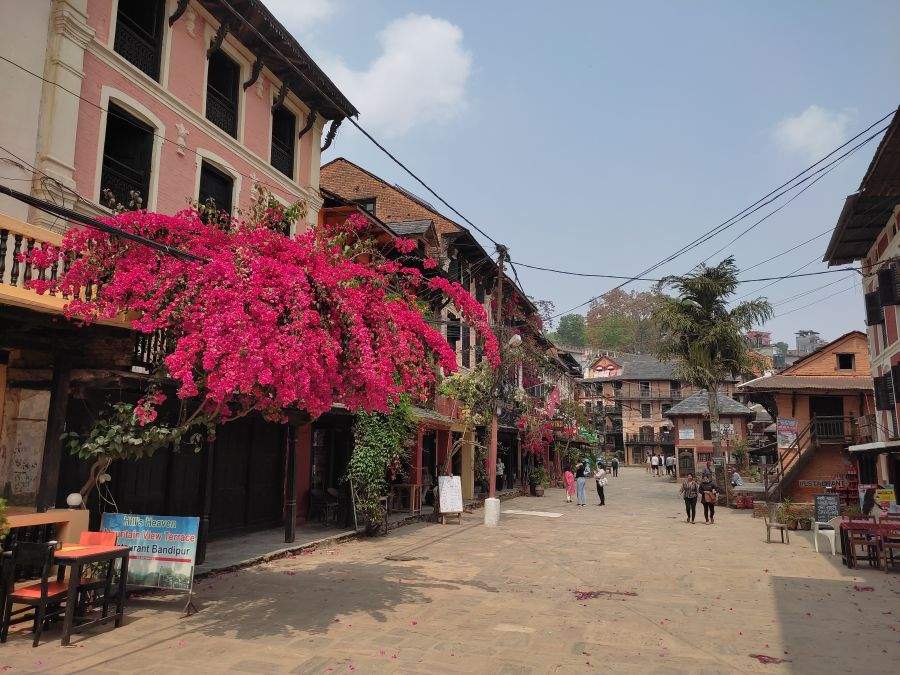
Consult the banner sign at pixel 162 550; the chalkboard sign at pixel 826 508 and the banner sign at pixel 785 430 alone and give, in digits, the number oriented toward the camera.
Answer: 3

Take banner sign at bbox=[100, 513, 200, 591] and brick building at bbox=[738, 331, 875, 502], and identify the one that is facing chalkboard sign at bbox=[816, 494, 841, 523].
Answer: the brick building

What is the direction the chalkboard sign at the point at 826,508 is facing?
toward the camera

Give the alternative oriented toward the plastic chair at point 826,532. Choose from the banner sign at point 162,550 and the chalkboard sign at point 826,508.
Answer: the chalkboard sign

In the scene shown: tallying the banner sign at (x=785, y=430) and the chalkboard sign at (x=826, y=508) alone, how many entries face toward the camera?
2

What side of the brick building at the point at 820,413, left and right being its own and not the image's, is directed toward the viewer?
front

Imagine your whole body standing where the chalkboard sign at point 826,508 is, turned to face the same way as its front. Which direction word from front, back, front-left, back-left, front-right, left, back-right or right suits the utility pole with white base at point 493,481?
right

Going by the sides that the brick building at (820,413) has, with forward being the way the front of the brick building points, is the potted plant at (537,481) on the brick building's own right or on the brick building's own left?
on the brick building's own right

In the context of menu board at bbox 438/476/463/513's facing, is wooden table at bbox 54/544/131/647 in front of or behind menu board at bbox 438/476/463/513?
in front

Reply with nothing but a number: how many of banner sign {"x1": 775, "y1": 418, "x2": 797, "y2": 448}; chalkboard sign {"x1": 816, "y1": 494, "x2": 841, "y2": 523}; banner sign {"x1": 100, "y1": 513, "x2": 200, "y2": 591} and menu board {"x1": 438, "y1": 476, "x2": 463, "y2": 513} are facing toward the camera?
4

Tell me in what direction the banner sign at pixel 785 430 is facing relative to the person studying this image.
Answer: facing the viewer
